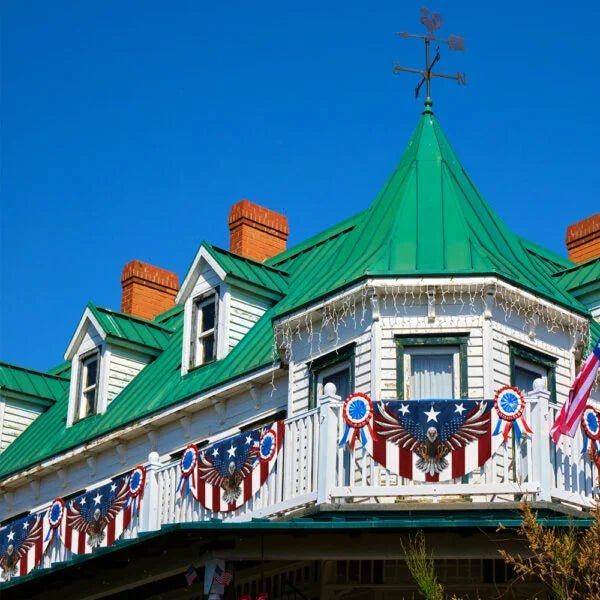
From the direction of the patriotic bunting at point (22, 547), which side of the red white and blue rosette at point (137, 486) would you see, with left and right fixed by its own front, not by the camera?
right

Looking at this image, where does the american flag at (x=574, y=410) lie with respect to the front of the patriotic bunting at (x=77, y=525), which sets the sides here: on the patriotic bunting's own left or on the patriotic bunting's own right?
on the patriotic bunting's own left

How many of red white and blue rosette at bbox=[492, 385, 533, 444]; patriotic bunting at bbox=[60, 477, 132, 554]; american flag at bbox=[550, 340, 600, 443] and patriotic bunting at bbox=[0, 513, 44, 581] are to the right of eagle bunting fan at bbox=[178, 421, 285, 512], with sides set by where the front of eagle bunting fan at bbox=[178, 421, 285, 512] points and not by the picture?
2

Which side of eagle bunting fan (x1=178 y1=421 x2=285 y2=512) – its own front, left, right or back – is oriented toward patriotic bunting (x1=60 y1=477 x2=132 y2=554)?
right

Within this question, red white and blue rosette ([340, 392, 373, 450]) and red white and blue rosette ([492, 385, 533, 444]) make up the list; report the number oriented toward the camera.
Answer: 2

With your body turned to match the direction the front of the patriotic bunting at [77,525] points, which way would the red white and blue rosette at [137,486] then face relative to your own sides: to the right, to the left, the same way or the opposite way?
the same way

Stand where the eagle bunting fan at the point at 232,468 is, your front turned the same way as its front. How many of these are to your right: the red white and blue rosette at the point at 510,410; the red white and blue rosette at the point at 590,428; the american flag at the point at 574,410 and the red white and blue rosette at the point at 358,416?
0

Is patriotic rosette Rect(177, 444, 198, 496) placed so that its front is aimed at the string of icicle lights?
no

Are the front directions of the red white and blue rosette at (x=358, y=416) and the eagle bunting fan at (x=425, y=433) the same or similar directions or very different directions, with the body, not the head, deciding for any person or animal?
same or similar directions

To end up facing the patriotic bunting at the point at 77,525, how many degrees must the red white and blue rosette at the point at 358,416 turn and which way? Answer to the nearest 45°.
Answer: approximately 135° to its right

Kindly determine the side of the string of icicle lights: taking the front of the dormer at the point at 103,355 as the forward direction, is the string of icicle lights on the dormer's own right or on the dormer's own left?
on the dormer's own left

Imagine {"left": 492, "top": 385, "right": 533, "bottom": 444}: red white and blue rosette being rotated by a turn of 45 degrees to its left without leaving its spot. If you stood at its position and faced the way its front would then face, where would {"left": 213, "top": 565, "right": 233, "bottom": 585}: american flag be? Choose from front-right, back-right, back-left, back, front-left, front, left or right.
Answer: back-right

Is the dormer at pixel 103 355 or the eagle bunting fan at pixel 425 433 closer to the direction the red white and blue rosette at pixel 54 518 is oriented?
the eagle bunting fan

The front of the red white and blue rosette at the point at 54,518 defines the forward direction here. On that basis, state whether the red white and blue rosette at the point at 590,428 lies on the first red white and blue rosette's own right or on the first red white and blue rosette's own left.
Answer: on the first red white and blue rosette's own left

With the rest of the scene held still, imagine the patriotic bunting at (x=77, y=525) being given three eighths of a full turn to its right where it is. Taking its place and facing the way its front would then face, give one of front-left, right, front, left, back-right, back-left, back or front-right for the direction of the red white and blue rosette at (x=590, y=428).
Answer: back-right

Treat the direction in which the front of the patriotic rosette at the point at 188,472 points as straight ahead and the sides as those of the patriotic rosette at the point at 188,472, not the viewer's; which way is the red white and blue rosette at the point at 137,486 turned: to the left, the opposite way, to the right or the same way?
the same way

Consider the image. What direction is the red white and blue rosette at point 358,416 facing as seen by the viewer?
toward the camera
